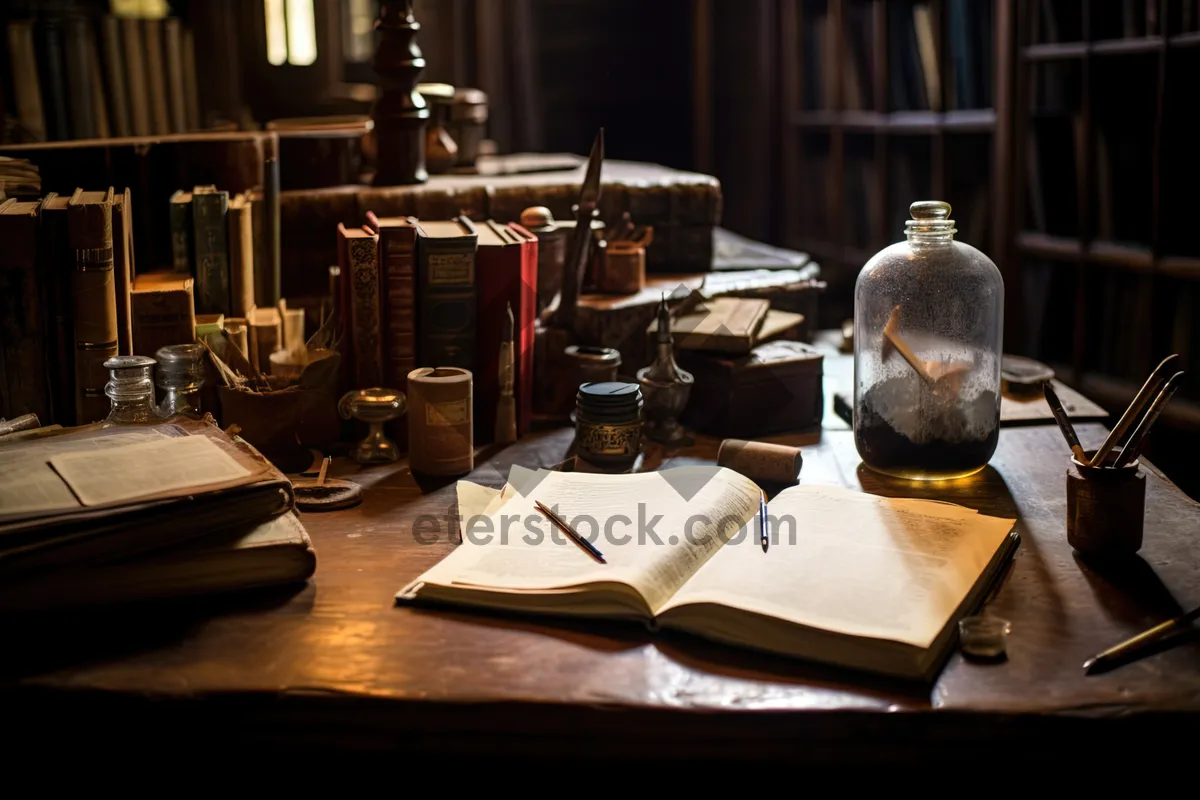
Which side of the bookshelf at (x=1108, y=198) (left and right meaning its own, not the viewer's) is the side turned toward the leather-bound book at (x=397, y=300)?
front

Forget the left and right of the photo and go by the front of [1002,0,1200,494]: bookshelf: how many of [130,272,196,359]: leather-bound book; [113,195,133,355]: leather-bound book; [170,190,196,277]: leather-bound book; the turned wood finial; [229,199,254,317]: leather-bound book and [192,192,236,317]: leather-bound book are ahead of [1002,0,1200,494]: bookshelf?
6

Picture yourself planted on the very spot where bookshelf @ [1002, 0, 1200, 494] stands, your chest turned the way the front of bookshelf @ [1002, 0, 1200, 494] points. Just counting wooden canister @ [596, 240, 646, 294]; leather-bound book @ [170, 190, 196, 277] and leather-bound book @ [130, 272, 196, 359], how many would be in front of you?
3

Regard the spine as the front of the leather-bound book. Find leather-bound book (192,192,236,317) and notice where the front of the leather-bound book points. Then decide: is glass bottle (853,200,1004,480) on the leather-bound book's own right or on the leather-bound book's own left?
on the leather-bound book's own left

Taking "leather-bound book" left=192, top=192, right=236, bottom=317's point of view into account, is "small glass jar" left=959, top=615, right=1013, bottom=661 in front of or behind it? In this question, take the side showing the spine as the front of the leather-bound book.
in front

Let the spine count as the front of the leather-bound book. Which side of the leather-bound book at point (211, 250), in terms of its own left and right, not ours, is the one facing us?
front

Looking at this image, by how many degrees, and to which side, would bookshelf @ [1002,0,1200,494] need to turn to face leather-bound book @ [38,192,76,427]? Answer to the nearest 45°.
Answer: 0° — it already faces it

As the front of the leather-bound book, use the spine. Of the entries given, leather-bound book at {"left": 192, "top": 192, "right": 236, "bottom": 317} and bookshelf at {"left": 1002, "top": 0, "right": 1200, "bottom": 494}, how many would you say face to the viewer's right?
0

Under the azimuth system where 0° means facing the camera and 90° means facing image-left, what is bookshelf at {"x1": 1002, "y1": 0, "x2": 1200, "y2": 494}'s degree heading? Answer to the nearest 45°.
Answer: approximately 45°

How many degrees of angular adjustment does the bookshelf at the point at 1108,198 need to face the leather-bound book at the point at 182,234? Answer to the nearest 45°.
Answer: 0° — it already faces it

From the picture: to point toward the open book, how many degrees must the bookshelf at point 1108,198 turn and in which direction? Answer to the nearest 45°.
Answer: approximately 45° to its left

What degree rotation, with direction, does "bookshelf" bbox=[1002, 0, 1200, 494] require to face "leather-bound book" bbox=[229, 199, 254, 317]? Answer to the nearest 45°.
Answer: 0° — it already faces it

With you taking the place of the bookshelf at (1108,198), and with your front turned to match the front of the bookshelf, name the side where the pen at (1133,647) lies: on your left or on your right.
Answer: on your left

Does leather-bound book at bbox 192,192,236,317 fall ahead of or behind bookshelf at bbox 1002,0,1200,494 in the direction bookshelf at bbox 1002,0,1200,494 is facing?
ahead

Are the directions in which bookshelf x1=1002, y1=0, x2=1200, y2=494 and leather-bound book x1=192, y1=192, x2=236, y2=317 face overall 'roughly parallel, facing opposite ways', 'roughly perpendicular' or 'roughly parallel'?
roughly perpendicular
